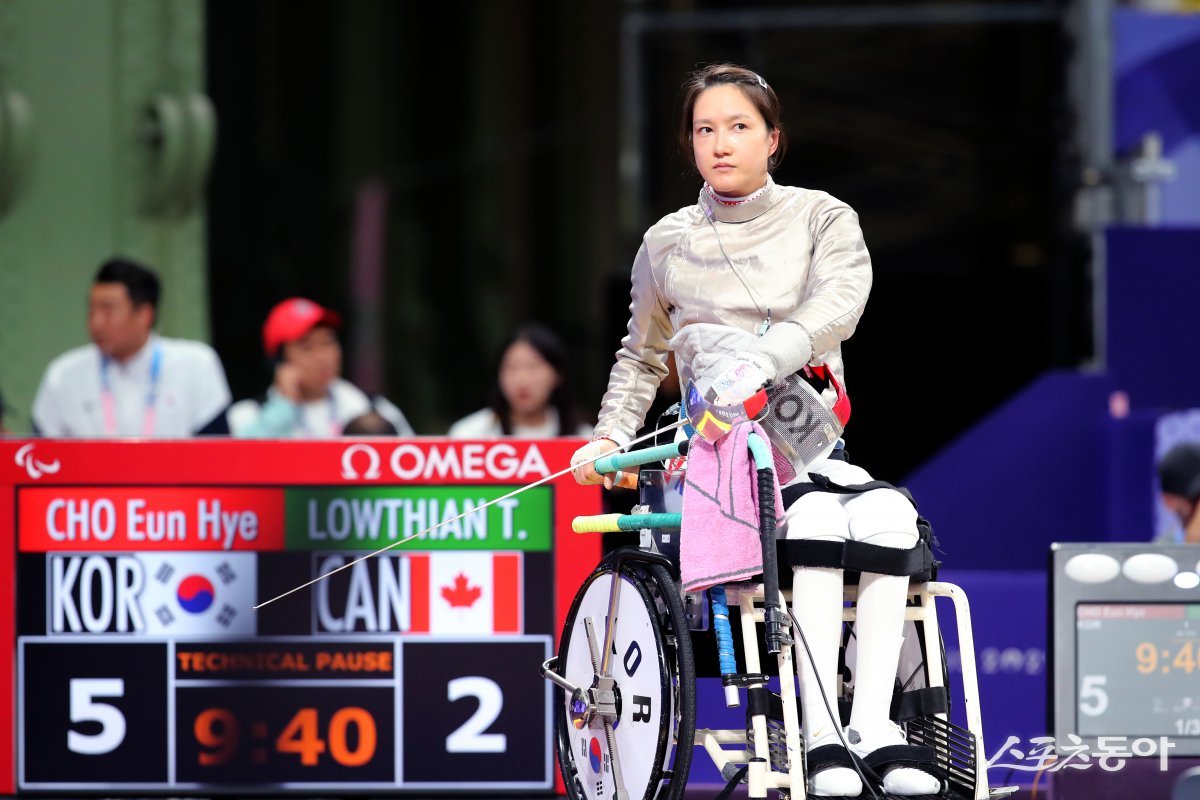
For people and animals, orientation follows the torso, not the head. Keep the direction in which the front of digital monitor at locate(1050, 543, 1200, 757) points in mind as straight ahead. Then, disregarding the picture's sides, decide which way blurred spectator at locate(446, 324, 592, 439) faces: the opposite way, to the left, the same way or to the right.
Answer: the same way

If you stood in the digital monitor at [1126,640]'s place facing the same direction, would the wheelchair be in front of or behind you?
in front

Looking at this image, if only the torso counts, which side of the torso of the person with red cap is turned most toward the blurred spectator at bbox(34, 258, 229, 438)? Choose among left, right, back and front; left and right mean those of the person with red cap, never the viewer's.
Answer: right

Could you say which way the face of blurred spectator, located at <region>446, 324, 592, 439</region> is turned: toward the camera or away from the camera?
toward the camera

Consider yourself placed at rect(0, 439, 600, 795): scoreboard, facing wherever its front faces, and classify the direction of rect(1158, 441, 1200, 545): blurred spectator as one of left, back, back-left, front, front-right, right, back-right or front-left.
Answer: left

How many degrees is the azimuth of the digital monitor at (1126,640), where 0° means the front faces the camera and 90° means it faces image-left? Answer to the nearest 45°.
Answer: approximately 0°

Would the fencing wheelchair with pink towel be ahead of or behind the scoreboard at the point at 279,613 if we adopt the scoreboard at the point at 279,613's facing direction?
ahead

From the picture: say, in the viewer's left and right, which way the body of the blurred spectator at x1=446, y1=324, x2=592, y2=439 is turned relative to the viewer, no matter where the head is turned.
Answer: facing the viewer

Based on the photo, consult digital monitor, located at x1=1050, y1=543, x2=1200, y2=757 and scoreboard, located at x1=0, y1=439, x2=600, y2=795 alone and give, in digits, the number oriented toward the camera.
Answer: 2

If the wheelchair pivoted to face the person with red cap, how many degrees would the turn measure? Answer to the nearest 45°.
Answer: approximately 180°

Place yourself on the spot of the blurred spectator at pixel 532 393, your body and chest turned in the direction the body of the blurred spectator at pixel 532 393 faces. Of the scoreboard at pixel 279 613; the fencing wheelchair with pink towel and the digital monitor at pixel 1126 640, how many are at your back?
0

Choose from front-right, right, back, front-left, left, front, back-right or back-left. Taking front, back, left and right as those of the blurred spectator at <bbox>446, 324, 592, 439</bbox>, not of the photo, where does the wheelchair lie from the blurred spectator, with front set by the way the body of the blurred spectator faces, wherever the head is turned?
front

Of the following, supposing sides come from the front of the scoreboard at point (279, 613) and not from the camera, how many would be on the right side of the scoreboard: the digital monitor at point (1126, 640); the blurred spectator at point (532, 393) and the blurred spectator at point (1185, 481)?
0

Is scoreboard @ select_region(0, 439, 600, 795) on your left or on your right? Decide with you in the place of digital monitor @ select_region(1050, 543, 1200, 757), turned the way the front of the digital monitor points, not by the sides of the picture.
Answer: on your right

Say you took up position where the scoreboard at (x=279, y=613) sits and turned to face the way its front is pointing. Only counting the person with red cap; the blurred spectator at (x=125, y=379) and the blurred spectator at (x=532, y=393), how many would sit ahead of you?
0

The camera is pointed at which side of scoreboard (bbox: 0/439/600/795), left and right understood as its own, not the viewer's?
front
